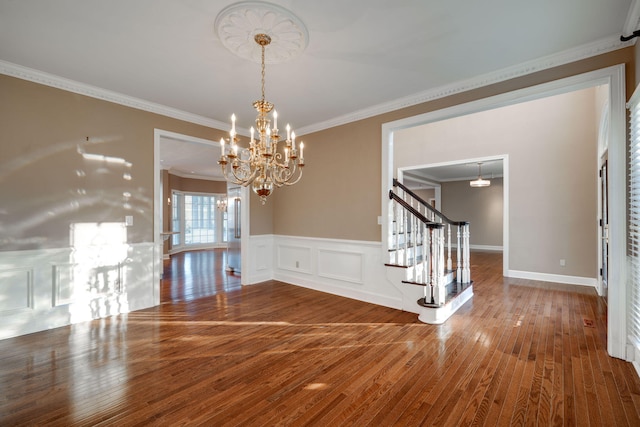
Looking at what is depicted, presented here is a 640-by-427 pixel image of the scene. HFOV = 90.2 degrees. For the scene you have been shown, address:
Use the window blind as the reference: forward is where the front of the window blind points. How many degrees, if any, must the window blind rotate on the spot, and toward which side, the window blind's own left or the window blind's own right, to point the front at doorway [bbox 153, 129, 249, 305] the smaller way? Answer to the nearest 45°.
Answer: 0° — it already faces it

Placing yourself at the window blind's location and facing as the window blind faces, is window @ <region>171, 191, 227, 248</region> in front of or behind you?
in front

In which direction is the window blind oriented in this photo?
to the viewer's left

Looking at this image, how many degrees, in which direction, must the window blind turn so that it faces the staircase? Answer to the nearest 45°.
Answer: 0° — it already faces it
